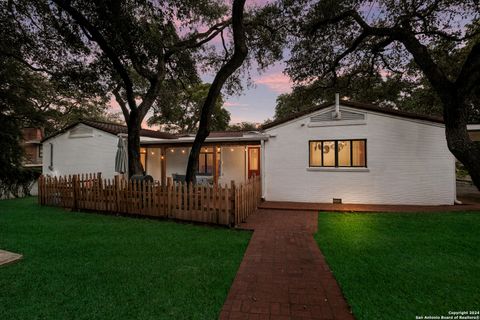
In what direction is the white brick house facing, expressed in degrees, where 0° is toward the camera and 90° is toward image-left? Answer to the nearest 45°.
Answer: approximately 0°

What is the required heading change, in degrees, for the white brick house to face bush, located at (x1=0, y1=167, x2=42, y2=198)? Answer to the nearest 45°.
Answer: approximately 90° to its right

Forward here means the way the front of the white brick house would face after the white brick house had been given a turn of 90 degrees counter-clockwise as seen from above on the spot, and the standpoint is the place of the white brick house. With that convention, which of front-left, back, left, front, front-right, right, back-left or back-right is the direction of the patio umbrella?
back

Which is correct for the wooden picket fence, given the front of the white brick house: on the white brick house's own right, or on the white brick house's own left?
on the white brick house's own right
